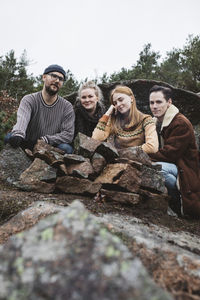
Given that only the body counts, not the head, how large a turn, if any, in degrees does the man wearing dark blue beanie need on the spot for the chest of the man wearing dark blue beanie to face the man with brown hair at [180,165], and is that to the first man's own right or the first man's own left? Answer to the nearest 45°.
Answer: approximately 45° to the first man's own left

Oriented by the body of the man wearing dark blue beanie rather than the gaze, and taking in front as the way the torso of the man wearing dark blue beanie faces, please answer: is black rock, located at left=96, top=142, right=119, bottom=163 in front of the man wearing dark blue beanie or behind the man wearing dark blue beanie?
in front

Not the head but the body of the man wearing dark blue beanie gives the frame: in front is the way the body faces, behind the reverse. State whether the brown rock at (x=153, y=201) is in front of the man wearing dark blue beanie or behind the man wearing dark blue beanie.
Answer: in front

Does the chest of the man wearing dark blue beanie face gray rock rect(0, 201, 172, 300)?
yes

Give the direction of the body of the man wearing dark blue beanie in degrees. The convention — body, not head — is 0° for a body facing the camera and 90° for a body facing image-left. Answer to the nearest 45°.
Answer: approximately 0°

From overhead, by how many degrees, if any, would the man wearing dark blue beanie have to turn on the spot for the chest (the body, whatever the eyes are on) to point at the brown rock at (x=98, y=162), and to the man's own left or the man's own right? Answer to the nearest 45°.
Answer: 0° — they already face it

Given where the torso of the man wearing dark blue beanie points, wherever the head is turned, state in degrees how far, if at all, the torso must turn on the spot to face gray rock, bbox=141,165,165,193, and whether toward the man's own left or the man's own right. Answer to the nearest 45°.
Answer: approximately 45° to the man's own left

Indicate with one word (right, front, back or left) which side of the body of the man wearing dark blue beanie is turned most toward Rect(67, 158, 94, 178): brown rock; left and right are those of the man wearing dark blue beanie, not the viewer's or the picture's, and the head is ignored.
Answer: front

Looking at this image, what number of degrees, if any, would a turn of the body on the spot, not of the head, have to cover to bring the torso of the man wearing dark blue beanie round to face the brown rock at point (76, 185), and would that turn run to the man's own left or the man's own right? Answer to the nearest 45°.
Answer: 0° — they already face it

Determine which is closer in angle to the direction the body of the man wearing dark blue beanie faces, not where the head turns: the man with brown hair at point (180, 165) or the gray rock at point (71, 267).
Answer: the gray rock

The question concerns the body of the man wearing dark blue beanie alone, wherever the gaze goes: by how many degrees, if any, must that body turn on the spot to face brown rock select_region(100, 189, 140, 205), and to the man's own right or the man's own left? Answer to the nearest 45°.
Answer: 0° — they already face it
